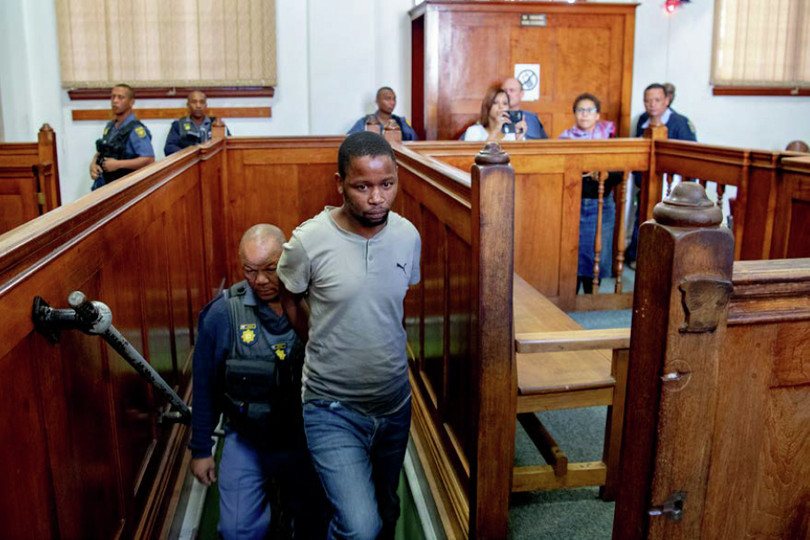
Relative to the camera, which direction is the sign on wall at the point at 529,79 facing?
toward the camera

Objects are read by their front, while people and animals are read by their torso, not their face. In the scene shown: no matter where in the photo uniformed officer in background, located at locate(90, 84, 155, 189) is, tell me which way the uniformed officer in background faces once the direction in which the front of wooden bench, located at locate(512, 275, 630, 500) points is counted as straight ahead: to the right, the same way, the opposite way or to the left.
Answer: to the right

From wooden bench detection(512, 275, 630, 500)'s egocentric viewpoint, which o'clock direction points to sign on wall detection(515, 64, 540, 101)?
The sign on wall is roughly at 9 o'clock from the wooden bench.

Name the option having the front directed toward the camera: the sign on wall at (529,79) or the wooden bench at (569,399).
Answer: the sign on wall

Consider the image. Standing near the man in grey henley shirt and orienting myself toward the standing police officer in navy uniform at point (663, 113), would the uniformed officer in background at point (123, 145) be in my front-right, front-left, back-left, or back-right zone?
front-left

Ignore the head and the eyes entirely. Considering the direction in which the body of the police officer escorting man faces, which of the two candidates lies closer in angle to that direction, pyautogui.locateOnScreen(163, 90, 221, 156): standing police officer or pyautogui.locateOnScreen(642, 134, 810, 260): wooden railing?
the wooden railing

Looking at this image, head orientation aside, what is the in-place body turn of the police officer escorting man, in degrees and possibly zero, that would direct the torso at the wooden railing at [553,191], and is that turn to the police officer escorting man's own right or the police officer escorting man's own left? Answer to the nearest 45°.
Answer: approximately 90° to the police officer escorting man's own left

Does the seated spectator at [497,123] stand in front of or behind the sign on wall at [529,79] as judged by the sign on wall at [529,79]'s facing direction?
in front

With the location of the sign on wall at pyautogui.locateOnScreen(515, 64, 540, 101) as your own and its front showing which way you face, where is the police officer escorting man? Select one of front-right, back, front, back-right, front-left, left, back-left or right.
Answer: front

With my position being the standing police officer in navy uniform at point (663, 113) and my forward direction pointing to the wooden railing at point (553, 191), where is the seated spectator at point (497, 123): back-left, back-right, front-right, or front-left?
front-right
